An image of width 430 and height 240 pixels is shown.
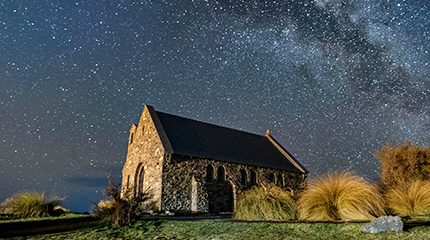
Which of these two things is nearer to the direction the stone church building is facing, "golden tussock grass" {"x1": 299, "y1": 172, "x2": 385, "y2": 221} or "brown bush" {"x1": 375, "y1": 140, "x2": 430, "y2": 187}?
the golden tussock grass

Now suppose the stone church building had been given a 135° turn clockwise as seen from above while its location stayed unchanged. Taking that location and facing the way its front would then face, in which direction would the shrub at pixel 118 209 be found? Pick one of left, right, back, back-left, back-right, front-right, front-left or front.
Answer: back

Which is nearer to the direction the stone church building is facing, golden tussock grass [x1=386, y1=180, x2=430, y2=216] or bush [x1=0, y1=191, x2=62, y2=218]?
the bush

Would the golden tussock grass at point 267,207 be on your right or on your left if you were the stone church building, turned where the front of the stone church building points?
on your left

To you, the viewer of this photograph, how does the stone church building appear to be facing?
facing the viewer and to the left of the viewer

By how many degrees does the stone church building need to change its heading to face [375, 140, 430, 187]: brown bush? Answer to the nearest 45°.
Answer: approximately 135° to its left

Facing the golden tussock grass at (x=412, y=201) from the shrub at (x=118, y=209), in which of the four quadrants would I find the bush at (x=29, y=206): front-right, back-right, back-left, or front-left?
back-left

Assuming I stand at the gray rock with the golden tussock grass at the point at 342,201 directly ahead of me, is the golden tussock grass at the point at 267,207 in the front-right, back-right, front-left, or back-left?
front-left

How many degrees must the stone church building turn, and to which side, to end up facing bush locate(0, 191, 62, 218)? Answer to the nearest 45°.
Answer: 0° — it already faces it

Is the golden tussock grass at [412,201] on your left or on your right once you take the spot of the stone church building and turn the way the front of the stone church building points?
on your left

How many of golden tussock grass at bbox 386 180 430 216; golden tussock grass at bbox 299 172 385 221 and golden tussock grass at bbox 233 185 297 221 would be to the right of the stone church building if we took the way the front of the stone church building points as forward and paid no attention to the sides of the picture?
0
